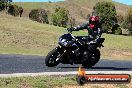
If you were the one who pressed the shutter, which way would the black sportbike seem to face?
facing the viewer and to the left of the viewer
